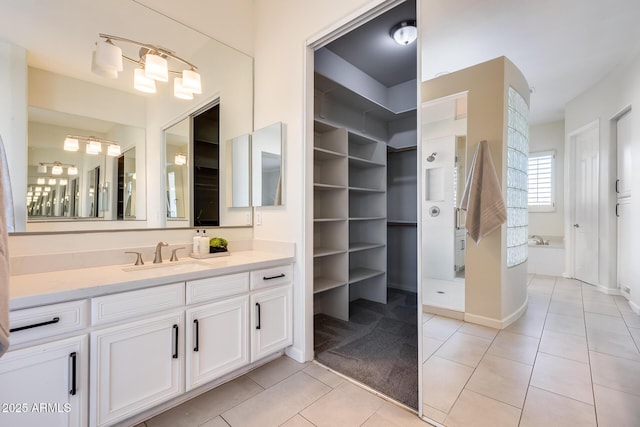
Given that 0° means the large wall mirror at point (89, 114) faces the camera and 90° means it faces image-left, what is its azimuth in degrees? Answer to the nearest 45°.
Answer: approximately 315°

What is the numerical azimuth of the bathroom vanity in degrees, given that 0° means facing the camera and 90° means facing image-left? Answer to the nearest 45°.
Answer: approximately 315°

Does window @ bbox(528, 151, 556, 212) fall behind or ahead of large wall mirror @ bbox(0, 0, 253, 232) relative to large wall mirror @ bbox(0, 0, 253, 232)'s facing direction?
ahead

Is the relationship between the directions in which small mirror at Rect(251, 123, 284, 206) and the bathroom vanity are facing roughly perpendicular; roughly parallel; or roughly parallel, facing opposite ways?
roughly perpendicular
